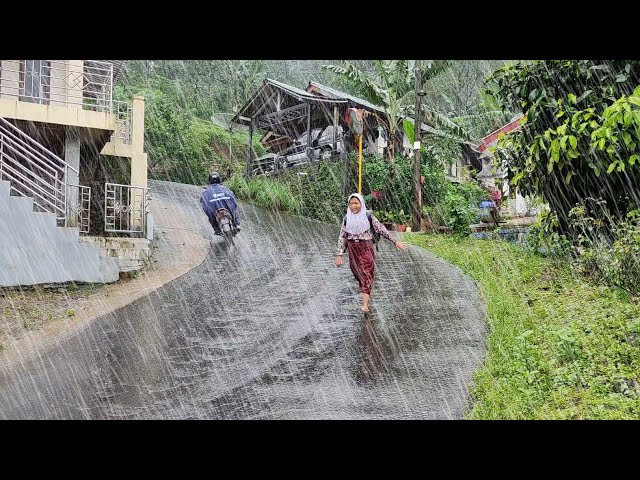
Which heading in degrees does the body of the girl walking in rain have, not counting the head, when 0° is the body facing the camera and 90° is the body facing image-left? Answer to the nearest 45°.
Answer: approximately 0°

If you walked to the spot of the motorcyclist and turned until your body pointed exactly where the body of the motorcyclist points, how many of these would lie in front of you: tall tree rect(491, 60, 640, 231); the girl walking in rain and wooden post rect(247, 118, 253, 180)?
1

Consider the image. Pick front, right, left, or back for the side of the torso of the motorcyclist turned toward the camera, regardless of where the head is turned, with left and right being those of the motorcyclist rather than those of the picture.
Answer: back

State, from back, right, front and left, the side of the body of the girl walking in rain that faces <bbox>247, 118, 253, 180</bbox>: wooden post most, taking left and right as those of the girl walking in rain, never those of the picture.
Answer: back

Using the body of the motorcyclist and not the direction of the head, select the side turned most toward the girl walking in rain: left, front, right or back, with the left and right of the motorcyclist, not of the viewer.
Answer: back

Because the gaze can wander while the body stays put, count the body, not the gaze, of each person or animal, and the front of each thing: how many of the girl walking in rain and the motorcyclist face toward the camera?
1

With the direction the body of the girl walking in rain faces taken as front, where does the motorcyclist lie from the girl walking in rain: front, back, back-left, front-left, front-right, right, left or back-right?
back-right

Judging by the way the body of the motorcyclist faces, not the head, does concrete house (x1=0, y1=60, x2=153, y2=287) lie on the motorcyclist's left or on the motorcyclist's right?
on the motorcyclist's left

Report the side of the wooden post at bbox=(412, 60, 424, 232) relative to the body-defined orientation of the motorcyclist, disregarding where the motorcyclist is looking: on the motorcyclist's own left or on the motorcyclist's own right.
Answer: on the motorcyclist's own right

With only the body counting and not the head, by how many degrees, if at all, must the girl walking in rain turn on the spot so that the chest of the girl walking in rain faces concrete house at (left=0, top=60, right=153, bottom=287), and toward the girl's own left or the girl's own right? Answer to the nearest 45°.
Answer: approximately 135° to the girl's own right
